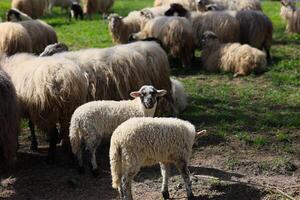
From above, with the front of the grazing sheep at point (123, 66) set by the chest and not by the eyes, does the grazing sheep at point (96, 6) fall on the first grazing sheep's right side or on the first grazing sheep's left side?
on the first grazing sheep's right side

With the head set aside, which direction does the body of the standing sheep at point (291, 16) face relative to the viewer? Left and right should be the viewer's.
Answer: facing the viewer and to the left of the viewer

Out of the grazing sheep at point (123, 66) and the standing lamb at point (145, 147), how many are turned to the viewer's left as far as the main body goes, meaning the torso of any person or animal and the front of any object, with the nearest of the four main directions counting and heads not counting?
1

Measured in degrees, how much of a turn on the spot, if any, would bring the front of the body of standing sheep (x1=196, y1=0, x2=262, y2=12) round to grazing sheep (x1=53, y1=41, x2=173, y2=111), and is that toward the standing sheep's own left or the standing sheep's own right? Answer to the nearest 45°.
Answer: approximately 90° to the standing sheep's own left

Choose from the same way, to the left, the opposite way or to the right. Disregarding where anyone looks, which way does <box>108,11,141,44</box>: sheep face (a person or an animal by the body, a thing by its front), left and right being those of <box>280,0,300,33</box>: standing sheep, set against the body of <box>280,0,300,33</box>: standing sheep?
the same way

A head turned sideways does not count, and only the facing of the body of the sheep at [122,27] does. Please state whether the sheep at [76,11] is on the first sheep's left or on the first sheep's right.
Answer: on the first sheep's right

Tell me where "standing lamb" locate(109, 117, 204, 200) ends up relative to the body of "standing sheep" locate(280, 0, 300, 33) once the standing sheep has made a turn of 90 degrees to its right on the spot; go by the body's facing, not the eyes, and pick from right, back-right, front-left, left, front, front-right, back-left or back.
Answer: back-left

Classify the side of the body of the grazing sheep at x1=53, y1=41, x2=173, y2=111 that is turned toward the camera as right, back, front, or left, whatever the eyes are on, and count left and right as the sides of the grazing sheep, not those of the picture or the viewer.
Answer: left

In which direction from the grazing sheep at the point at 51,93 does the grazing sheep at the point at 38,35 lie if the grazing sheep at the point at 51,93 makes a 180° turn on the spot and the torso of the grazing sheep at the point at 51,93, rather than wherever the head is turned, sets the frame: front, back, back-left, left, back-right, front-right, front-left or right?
back-left

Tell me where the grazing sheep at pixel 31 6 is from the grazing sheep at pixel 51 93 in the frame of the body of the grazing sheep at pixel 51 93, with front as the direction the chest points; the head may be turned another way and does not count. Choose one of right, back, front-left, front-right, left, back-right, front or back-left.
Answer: front-right

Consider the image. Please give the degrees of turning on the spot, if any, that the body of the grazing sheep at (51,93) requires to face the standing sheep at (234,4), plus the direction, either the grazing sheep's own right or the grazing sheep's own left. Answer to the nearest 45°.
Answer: approximately 90° to the grazing sheep's own right

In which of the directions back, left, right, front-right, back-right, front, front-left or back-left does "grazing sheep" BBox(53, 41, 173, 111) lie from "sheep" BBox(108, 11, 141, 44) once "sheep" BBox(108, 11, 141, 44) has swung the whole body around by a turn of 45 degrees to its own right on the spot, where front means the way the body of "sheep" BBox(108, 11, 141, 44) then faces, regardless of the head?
left

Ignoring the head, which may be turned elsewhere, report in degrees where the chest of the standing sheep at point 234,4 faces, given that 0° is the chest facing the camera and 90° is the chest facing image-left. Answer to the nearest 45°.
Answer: approximately 90°

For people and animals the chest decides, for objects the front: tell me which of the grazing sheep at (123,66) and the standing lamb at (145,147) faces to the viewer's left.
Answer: the grazing sheep

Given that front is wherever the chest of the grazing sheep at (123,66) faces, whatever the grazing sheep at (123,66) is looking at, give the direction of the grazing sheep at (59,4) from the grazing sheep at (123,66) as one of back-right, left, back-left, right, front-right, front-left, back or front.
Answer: right
